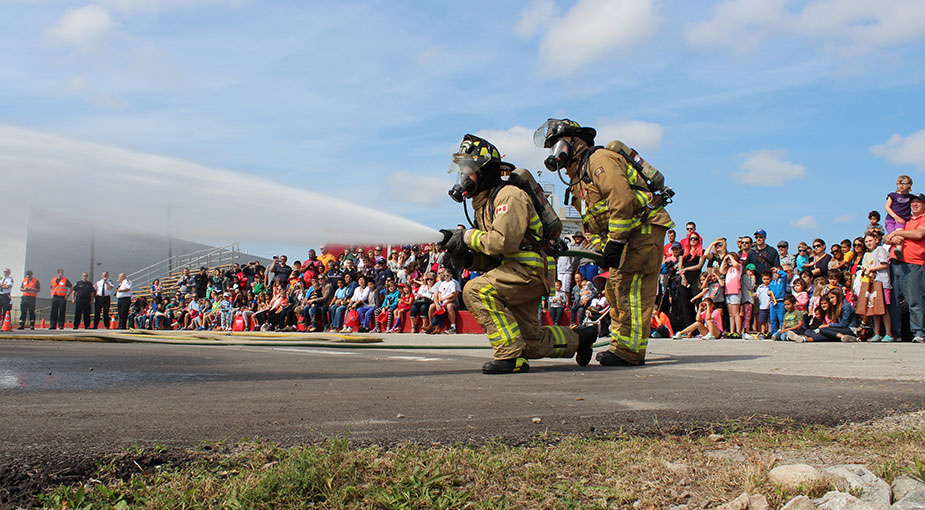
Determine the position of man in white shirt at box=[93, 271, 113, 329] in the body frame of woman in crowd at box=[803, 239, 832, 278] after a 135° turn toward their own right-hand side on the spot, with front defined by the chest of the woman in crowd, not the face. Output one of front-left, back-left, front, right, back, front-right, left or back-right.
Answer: left

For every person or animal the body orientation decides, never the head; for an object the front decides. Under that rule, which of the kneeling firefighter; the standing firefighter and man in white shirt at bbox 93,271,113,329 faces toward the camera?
the man in white shirt

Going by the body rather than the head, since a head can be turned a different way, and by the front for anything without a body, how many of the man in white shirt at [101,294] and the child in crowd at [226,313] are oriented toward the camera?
2

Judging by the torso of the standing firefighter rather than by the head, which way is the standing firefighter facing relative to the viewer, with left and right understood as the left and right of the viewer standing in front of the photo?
facing to the left of the viewer

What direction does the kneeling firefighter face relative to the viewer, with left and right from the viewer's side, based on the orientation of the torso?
facing to the left of the viewer

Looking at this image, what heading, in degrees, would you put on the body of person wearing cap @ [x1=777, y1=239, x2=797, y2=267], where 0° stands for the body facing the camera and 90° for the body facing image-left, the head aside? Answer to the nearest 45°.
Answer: approximately 45°

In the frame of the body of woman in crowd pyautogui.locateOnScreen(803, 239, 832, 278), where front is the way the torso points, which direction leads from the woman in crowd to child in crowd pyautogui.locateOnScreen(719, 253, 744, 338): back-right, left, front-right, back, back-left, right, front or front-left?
front-right

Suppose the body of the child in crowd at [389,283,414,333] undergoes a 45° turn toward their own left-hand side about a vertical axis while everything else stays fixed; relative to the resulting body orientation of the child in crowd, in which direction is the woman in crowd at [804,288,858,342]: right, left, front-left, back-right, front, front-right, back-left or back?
front-left

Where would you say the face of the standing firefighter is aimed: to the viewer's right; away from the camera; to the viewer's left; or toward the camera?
to the viewer's left

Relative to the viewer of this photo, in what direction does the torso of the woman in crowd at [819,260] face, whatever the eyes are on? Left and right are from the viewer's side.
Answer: facing the viewer and to the left of the viewer

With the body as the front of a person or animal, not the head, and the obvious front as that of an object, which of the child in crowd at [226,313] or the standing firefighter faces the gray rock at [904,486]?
the child in crowd

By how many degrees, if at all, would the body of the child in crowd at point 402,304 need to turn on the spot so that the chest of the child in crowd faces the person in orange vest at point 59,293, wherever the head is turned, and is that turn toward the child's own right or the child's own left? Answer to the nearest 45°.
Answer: approximately 90° to the child's own right

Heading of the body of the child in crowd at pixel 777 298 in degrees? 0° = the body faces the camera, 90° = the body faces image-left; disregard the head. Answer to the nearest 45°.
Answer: approximately 45°

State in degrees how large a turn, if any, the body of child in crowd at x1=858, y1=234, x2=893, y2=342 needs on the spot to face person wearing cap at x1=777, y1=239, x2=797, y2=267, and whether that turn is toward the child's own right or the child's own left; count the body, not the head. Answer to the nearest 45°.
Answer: approximately 90° to the child's own right
